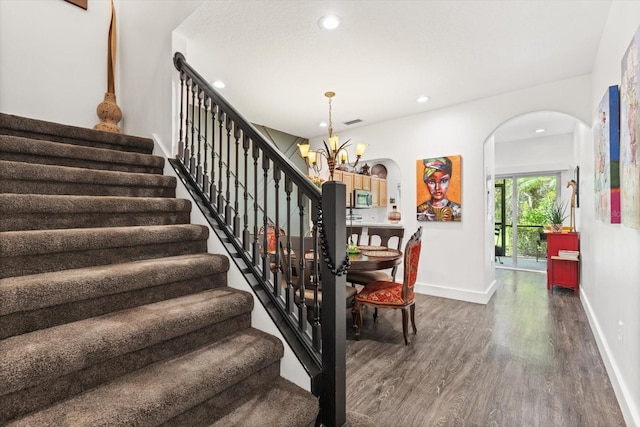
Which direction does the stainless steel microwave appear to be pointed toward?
toward the camera

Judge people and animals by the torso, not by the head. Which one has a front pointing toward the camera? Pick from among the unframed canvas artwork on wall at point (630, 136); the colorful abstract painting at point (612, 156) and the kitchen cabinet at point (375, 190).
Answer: the kitchen cabinet

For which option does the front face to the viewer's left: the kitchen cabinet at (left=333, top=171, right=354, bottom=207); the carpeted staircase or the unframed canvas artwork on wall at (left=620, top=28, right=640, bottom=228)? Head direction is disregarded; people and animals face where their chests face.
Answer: the unframed canvas artwork on wall

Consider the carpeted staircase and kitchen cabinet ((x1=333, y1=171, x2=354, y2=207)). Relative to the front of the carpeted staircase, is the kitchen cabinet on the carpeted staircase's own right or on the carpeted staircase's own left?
on the carpeted staircase's own left

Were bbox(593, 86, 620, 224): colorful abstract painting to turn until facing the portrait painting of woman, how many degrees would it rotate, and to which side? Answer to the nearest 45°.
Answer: approximately 45° to its right

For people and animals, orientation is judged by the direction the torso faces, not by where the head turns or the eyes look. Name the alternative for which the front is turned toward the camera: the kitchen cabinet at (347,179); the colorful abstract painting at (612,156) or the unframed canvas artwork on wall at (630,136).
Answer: the kitchen cabinet

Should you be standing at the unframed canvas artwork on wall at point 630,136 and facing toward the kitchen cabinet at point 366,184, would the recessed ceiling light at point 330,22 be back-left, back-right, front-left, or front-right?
front-left

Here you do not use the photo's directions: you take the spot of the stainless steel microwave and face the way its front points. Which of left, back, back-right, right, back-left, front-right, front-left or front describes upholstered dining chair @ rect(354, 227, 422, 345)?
front

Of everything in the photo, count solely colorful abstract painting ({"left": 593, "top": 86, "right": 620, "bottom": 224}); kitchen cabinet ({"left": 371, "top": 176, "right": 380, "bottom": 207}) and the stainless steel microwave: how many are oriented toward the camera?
2

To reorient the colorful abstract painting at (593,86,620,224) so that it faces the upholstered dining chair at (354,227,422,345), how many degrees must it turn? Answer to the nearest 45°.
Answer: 0° — it already faces it

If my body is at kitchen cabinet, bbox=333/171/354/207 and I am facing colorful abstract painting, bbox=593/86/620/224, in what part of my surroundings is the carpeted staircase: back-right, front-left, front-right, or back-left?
front-right

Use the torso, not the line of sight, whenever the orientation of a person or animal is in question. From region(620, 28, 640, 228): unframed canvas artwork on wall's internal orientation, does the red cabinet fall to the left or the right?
on its right

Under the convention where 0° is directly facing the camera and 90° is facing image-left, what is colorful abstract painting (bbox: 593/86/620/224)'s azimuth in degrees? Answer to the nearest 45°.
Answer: approximately 90°

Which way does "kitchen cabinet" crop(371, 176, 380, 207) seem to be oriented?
toward the camera

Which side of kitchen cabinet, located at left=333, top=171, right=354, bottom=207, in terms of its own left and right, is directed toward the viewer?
front
